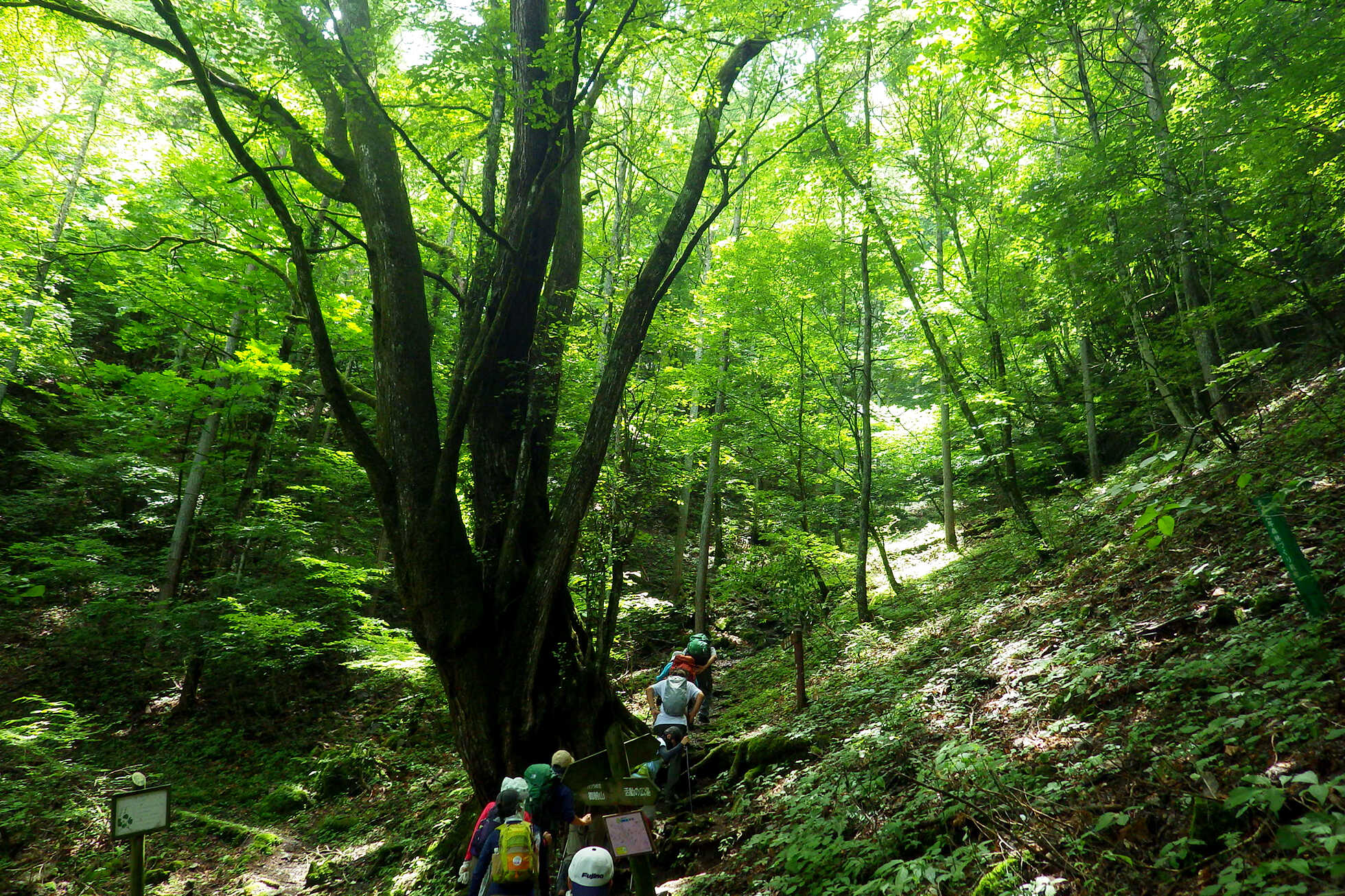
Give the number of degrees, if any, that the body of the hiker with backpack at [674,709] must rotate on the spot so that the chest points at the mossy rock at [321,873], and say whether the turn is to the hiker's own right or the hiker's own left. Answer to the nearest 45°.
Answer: approximately 90° to the hiker's own left

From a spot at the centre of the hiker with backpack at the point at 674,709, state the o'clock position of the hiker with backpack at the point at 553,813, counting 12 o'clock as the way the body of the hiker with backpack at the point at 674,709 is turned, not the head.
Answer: the hiker with backpack at the point at 553,813 is roughly at 7 o'clock from the hiker with backpack at the point at 674,709.

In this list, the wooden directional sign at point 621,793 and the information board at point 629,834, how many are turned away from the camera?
0

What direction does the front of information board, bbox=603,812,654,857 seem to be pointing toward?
toward the camera

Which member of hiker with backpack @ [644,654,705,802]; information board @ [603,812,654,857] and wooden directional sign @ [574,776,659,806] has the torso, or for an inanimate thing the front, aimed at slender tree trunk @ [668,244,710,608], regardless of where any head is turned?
the hiker with backpack

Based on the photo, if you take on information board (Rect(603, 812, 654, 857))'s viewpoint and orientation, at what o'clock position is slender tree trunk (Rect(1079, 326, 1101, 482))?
The slender tree trunk is roughly at 8 o'clock from the information board.

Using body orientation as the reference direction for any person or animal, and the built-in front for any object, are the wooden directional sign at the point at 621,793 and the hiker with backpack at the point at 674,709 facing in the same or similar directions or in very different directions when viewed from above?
very different directions

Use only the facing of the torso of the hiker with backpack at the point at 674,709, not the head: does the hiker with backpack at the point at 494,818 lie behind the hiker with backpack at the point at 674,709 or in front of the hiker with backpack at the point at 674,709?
behind

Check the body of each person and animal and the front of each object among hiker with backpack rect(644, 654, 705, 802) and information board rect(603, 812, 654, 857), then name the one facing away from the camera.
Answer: the hiker with backpack

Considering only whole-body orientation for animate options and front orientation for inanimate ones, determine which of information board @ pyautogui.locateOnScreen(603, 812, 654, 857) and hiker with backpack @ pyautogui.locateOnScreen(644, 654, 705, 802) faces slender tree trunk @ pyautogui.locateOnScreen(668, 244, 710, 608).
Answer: the hiker with backpack

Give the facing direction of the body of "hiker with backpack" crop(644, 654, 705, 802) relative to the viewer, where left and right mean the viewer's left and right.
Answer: facing away from the viewer
